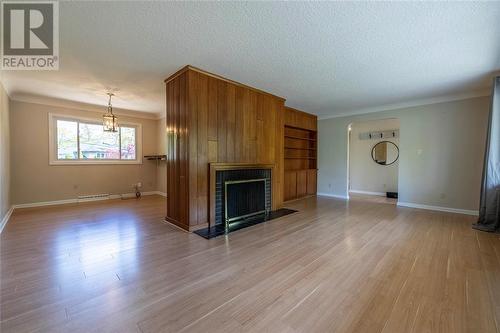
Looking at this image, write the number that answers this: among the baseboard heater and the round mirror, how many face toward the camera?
2

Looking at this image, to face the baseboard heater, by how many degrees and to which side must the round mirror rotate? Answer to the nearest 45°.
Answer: approximately 45° to its right

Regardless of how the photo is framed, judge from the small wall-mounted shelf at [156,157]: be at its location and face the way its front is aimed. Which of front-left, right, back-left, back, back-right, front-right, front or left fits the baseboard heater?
right

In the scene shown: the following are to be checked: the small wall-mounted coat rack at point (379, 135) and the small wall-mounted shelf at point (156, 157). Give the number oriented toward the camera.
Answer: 2

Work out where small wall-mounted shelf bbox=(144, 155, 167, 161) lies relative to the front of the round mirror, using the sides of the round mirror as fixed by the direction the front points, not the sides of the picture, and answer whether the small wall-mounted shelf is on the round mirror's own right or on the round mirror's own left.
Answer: on the round mirror's own right

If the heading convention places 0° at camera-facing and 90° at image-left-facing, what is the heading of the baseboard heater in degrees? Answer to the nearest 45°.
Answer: approximately 0°

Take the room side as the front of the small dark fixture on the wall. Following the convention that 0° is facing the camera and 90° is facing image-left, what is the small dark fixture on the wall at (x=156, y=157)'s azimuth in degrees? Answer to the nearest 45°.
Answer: approximately 0°

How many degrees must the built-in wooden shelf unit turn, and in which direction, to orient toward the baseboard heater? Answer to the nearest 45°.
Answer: approximately 135° to its right

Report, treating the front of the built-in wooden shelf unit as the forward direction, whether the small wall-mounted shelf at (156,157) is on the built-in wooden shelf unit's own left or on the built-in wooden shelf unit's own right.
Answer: on the built-in wooden shelf unit's own right

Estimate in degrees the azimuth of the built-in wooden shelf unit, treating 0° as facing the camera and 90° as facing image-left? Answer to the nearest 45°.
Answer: approximately 315°
